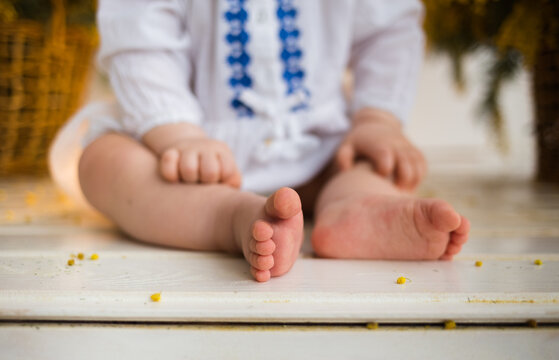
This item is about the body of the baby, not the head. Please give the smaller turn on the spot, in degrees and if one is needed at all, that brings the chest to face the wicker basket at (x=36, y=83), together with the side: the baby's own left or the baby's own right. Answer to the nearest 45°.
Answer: approximately 135° to the baby's own right

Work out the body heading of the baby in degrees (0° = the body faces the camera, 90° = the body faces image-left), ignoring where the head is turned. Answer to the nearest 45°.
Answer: approximately 0°
